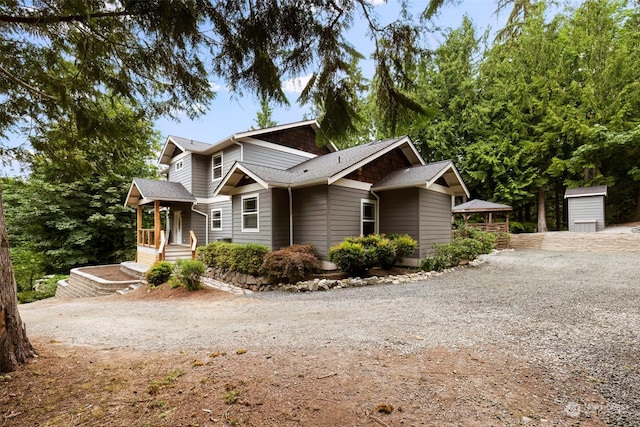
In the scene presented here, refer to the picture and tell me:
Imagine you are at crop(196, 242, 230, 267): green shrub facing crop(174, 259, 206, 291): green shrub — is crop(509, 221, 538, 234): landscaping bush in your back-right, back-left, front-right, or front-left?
back-left

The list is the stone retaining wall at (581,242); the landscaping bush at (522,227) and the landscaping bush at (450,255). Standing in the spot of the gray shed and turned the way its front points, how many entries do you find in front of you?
2

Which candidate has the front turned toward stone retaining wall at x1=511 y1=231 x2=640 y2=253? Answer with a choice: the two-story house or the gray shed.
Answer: the gray shed

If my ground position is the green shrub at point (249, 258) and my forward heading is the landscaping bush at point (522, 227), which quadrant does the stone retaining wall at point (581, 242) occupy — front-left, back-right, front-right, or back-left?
front-right

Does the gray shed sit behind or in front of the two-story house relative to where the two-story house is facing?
behind

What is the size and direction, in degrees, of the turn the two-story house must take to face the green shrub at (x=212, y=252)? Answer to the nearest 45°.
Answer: approximately 45° to its right

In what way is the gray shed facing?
toward the camera

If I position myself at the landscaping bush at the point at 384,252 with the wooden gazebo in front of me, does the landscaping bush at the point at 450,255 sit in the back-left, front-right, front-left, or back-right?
front-right

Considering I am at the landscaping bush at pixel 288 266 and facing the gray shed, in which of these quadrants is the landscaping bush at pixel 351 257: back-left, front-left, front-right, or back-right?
front-right

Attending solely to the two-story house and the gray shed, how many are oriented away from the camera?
0

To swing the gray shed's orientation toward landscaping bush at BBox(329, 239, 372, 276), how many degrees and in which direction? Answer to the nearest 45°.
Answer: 0° — it already faces it

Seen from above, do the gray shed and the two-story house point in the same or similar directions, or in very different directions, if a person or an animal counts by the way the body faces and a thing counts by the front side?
same or similar directions
